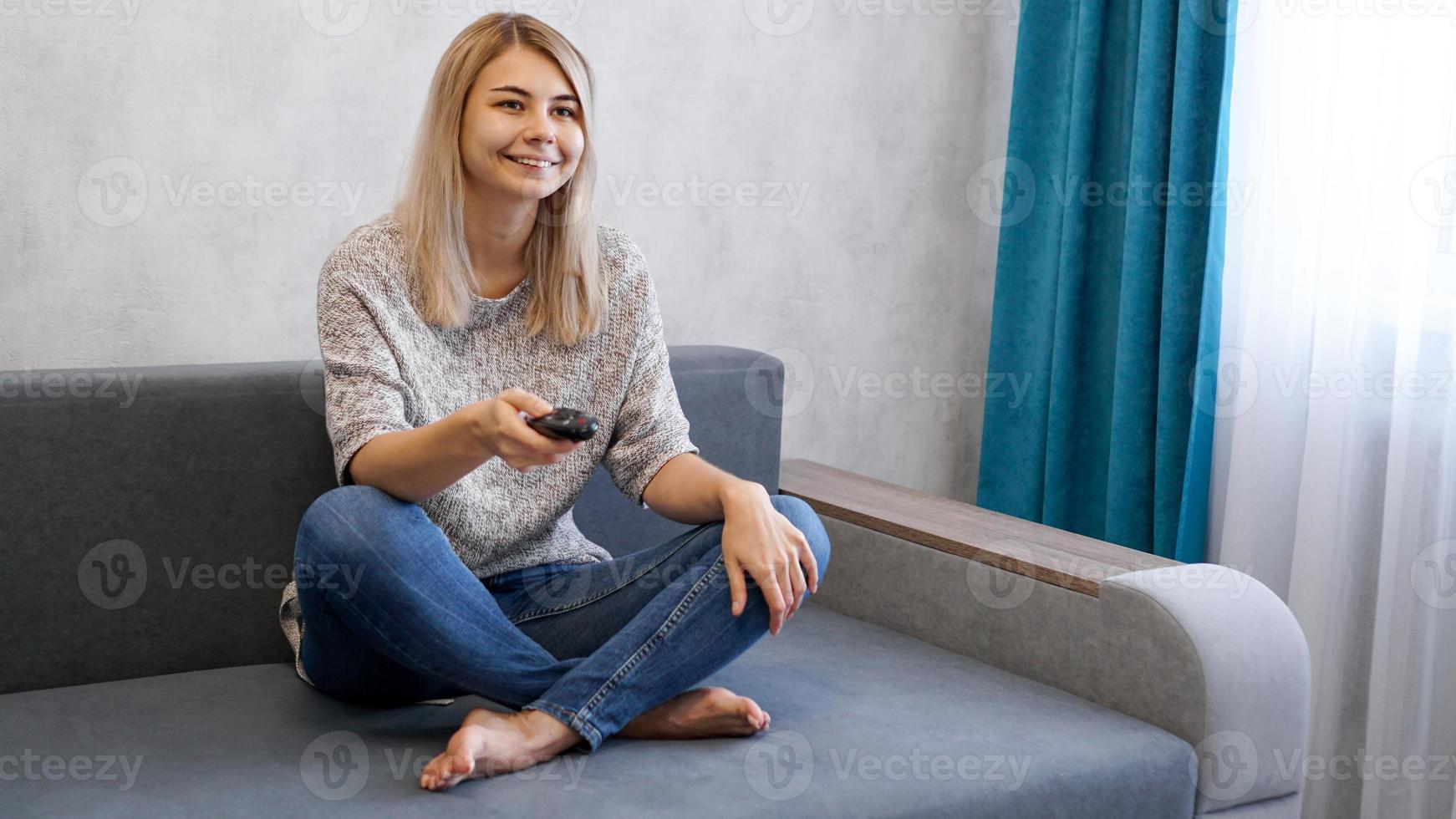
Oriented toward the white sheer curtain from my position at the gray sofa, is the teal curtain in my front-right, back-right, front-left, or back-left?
front-left

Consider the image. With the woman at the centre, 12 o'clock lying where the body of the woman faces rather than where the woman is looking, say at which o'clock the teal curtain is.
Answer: The teal curtain is roughly at 9 o'clock from the woman.

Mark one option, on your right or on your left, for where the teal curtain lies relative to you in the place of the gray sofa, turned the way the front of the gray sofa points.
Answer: on your left

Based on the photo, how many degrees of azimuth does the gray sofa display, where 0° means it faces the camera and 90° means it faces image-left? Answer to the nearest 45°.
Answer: approximately 315°

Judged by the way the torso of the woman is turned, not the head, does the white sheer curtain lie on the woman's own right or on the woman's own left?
on the woman's own left
